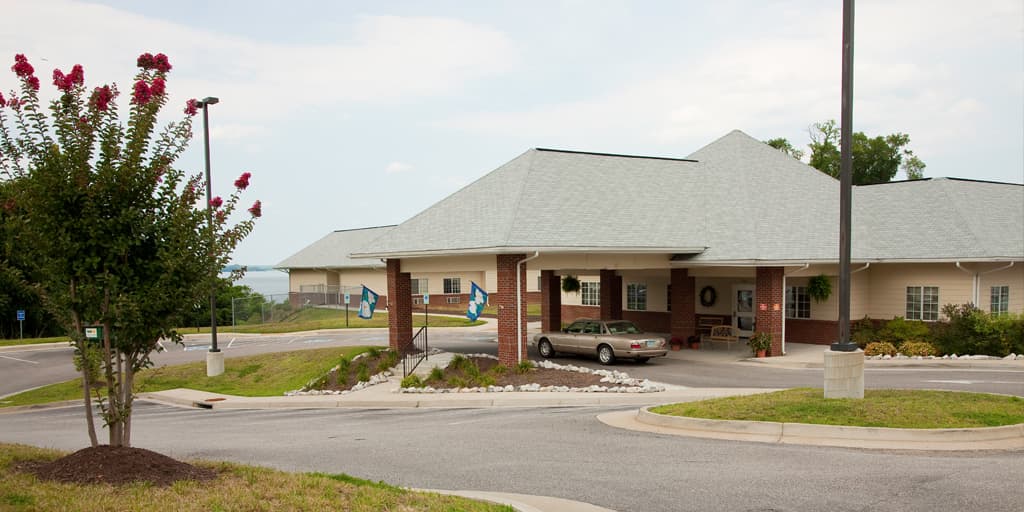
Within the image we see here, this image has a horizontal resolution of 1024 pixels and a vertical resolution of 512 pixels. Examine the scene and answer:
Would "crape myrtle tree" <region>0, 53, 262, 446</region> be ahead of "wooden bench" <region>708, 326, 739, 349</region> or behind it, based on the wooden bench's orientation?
ahead

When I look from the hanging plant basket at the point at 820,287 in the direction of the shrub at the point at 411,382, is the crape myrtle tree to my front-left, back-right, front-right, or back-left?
front-left

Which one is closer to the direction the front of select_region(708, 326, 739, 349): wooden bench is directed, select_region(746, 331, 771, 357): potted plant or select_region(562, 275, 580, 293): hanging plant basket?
the potted plant

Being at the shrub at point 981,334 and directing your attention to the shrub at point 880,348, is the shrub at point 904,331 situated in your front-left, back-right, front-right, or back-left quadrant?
front-right

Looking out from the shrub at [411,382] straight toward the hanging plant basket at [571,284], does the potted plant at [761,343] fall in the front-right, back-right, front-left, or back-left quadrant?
front-right

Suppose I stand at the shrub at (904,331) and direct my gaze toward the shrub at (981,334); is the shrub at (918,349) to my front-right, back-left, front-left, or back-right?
front-right

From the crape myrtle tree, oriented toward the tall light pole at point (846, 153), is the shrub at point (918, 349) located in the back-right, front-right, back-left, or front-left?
front-left

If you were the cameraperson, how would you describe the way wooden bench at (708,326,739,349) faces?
facing the viewer

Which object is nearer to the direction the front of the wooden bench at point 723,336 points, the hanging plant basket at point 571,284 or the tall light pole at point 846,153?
the tall light pole

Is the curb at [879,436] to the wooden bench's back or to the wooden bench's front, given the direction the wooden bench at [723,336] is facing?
to the front
